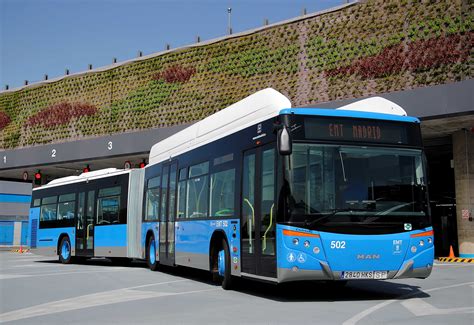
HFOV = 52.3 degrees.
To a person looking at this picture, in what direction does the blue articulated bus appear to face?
facing the viewer and to the right of the viewer
